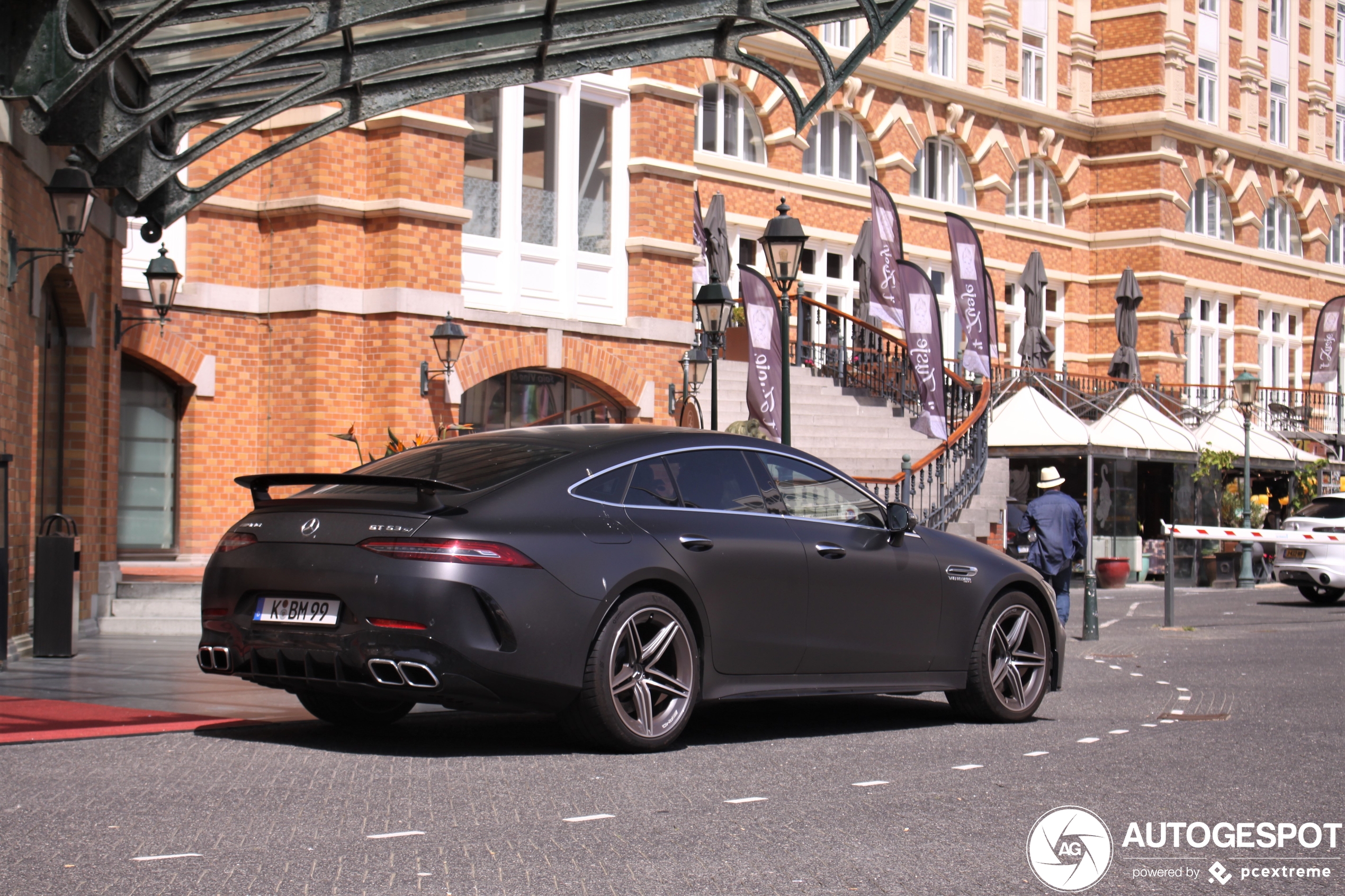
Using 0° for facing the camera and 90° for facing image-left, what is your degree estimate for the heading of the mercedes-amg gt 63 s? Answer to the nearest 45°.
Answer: approximately 225°

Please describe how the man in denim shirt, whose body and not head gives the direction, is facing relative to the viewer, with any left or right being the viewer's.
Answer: facing away from the viewer

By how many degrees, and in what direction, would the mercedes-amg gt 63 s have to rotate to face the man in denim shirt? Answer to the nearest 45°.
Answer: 0° — it already faces them

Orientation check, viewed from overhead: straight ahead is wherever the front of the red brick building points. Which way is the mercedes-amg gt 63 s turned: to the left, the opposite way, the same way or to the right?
to the left

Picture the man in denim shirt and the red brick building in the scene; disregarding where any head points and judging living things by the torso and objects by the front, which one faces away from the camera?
the man in denim shirt

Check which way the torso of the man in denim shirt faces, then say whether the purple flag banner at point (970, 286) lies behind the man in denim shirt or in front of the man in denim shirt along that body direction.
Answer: in front

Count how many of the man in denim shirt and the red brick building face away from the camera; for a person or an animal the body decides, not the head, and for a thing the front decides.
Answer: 1

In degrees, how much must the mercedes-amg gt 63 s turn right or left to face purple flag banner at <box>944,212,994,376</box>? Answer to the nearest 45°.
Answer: approximately 45° to its left

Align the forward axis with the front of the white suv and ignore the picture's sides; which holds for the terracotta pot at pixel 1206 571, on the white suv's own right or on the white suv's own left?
on the white suv's own left

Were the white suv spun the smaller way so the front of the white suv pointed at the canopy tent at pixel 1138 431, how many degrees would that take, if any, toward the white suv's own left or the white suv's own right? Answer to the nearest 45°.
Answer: approximately 90° to the white suv's own left

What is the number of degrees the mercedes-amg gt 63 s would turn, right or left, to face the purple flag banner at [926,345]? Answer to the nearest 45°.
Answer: approximately 45° to its left
